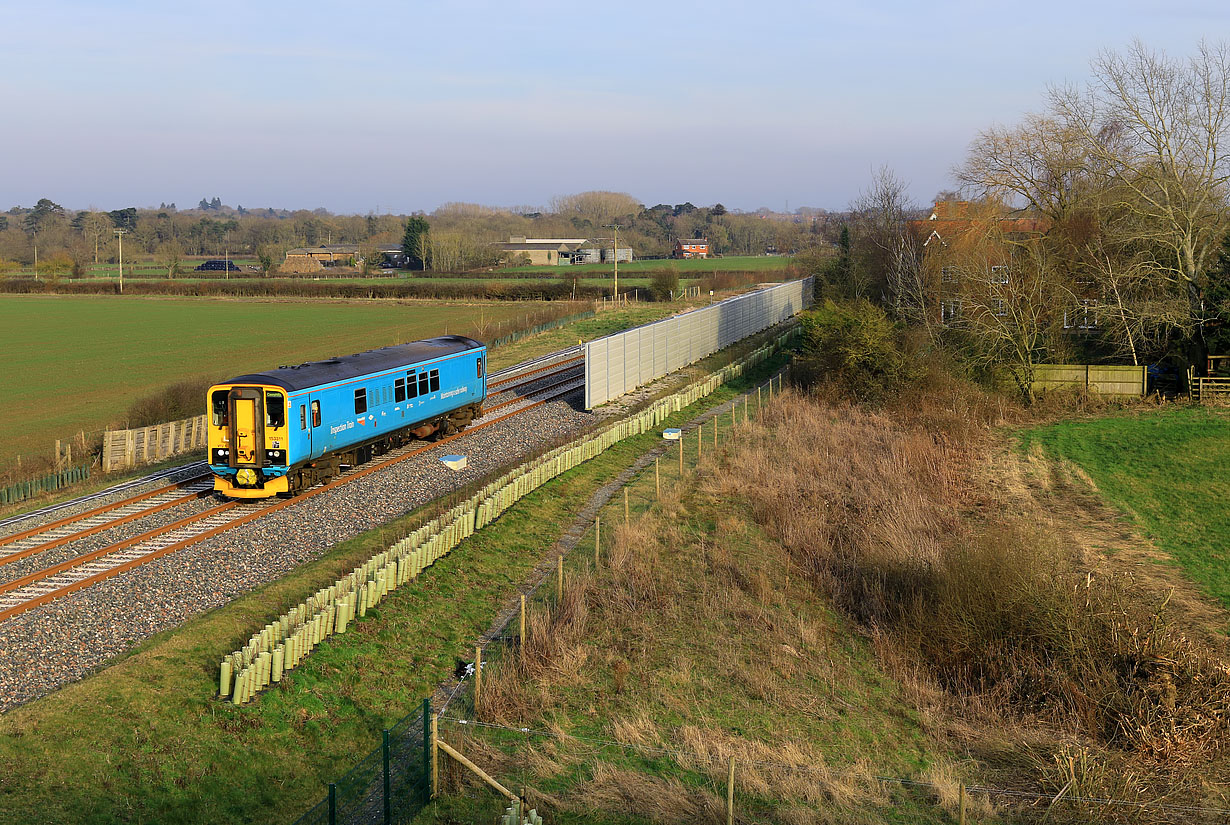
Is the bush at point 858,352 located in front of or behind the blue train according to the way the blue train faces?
behind

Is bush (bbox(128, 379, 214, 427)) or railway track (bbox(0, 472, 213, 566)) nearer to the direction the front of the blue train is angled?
the railway track

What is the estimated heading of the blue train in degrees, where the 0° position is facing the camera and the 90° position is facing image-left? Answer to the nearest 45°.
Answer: approximately 45°

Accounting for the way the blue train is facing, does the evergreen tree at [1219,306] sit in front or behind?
behind

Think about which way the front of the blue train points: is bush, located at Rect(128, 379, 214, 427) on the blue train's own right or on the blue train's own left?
on the blue train's own right

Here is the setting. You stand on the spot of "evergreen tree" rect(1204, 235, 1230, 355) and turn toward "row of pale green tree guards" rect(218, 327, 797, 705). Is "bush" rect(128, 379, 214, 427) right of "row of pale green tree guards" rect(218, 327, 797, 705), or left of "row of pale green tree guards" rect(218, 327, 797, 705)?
right
